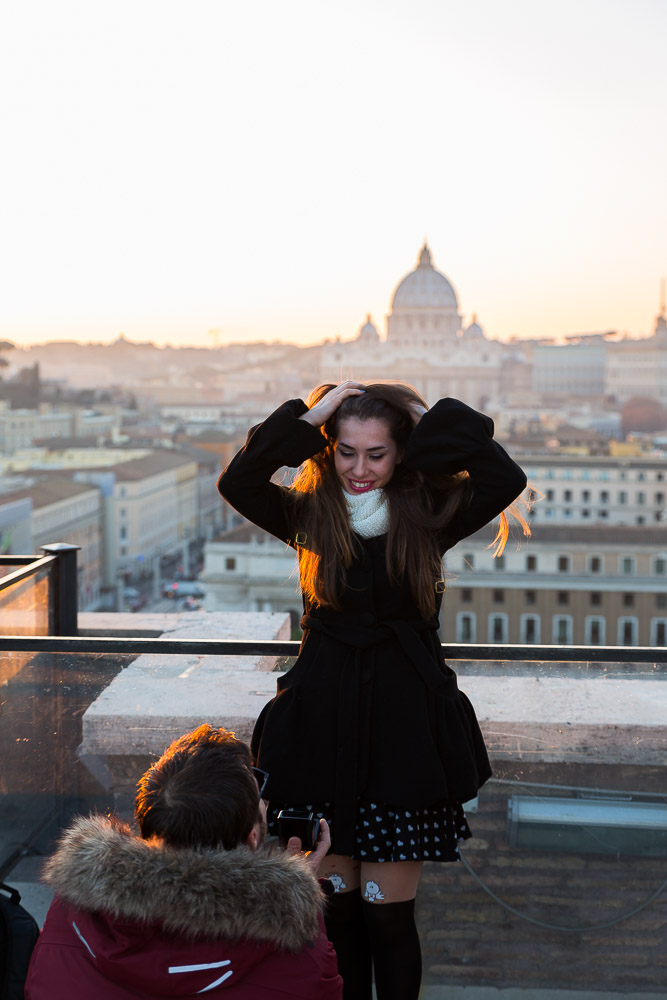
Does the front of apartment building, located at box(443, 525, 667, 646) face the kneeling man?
yes

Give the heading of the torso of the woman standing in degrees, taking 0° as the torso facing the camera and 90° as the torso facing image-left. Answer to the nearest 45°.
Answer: approximately 0°

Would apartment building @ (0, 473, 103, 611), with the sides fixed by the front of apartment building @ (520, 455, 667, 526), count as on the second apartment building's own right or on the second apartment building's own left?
on the second apartment building's own right

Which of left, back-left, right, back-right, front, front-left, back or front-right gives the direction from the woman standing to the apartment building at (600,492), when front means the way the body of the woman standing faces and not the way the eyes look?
back

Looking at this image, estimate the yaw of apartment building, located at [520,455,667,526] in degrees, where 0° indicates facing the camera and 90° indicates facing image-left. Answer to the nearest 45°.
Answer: approximately 0°

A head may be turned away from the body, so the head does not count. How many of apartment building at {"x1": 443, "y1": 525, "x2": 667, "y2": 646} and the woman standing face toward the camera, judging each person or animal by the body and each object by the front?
2

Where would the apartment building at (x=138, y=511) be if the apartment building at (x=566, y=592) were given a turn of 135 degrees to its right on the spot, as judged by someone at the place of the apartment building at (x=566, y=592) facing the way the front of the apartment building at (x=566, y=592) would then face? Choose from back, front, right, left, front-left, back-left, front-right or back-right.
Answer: front
